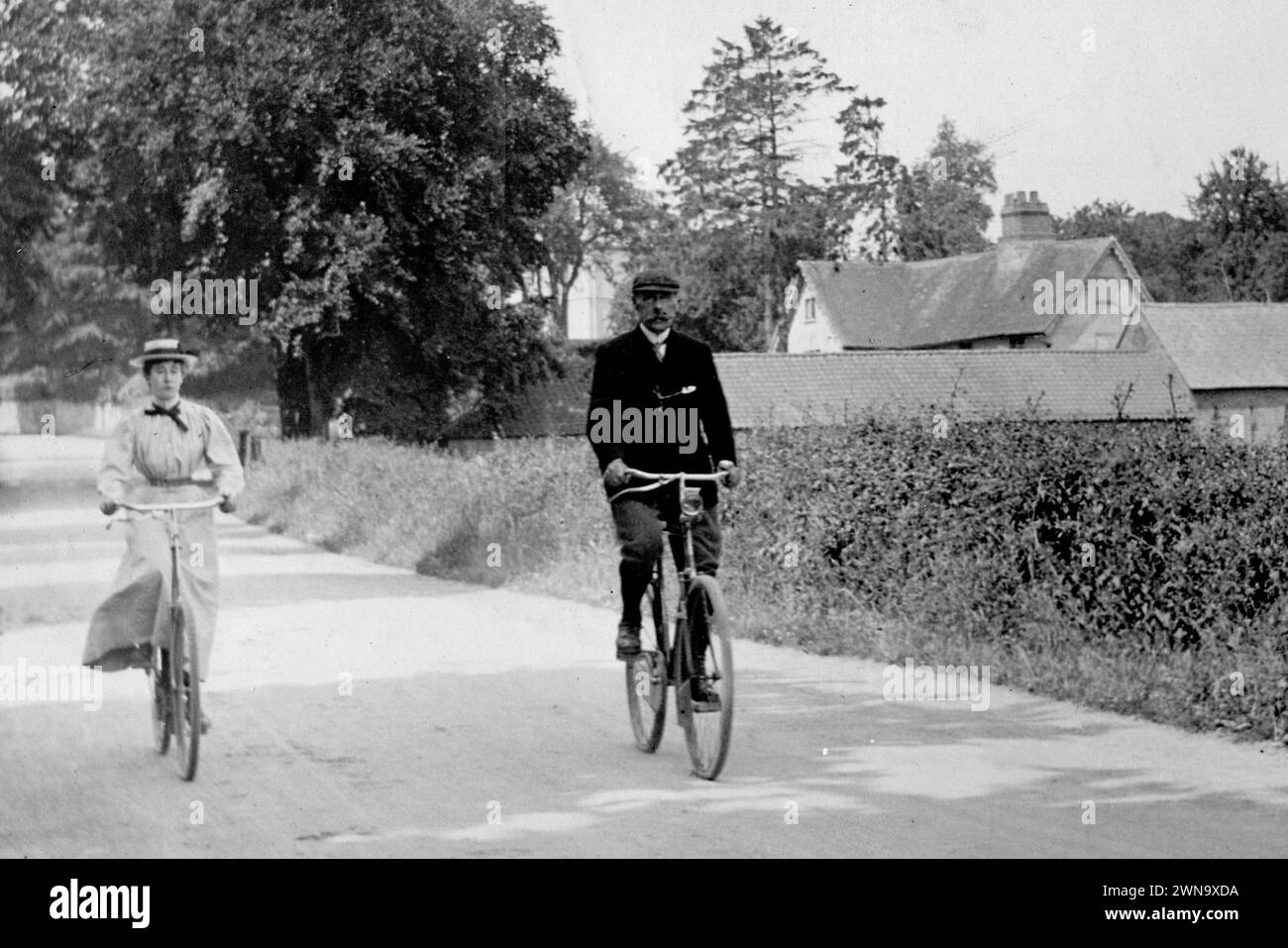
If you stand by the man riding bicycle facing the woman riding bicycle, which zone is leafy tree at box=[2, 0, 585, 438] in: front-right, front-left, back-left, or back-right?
front-right

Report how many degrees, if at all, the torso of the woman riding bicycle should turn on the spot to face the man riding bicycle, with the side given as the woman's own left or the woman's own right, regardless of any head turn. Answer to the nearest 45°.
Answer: approximately 45° to the woman's own left

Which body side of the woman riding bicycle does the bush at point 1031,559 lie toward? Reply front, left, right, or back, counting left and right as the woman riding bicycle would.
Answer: left

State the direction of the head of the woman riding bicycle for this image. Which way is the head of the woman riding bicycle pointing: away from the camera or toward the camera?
toward the camera

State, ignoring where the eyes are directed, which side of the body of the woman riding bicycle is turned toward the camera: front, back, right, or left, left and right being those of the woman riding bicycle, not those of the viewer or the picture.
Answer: front

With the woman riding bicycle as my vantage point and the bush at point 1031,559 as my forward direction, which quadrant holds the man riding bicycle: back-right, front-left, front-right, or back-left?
front-right

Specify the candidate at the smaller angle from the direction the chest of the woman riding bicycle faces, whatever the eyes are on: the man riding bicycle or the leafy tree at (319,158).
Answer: the man riding bicycle

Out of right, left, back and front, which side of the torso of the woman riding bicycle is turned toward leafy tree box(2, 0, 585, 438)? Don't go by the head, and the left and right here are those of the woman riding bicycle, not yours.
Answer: back

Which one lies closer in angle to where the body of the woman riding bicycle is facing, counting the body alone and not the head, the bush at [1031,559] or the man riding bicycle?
the man riding bicycle

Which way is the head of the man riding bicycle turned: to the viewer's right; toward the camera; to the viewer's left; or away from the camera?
toward the camera
